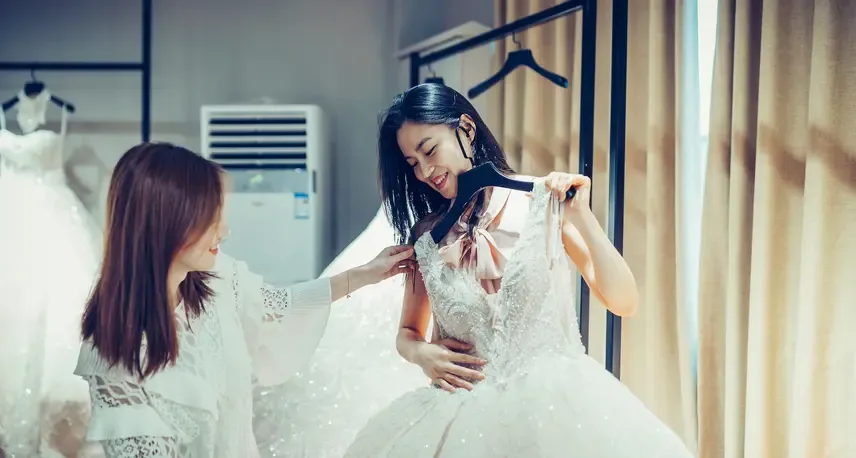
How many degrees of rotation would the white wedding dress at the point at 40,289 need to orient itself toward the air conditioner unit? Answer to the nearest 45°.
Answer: approximately 90° to its left

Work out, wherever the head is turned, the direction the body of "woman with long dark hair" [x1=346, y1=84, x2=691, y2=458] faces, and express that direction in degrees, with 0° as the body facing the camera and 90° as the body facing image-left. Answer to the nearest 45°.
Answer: approximately 0°

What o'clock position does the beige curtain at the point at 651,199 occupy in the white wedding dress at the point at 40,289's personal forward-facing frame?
The beige curtain is roughly at 10 o'clock from the white wedding dress.

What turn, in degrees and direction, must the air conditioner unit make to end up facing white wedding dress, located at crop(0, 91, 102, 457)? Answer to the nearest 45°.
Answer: approximately 45° to its right

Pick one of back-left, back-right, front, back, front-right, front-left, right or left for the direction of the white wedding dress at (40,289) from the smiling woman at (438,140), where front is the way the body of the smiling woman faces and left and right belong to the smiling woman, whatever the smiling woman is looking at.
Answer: right

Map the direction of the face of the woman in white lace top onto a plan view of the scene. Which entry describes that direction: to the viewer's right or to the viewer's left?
to the viewer's right

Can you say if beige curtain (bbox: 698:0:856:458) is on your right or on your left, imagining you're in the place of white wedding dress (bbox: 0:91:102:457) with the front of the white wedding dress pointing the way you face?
on your left
